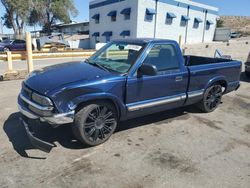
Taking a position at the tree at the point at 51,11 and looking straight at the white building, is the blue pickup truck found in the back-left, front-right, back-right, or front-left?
front-right

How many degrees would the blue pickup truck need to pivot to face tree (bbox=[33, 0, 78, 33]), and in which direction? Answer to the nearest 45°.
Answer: approximately 135° to its right

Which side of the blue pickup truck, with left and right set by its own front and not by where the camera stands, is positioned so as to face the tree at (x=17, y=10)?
right

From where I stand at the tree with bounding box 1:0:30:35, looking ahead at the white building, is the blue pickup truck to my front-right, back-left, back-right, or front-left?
front-right

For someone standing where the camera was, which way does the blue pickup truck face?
facing the viewer and to the left of the viewer

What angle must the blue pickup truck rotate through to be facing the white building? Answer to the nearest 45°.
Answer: approximately 135° to its right

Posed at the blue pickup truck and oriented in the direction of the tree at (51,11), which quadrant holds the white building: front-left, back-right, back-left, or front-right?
front-right
